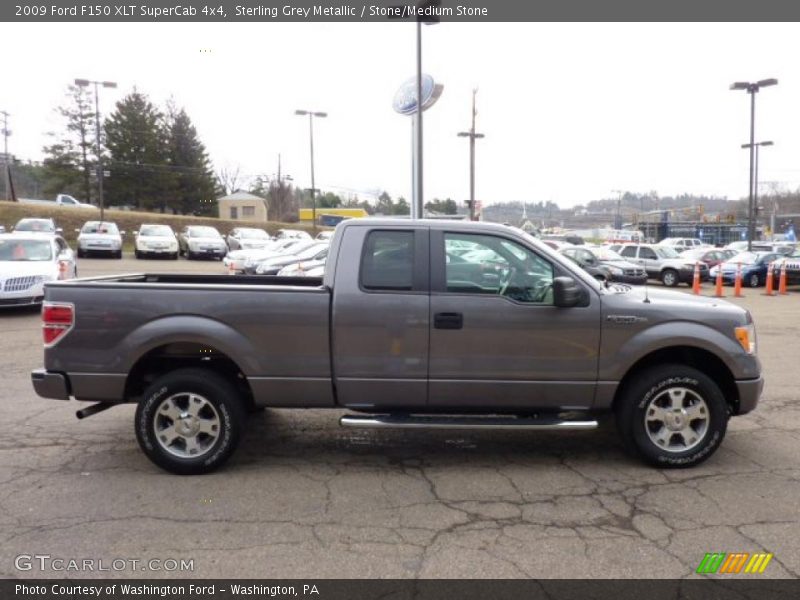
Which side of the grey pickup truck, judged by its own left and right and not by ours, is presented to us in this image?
right

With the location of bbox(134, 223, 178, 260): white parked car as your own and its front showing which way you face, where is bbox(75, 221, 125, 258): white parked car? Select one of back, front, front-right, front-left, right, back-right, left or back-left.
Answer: right

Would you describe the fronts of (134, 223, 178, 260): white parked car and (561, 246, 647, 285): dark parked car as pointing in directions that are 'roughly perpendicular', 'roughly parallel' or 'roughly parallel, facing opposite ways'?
roughly parallel

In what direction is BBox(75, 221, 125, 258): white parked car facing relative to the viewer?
toward the camera

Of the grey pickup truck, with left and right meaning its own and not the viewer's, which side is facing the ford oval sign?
left

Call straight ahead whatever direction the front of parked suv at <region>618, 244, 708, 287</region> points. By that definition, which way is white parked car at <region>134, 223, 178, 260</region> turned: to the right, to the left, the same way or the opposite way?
the same way

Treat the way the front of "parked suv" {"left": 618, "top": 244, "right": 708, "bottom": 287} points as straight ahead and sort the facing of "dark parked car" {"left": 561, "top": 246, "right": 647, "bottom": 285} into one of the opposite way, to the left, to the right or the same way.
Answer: the same way

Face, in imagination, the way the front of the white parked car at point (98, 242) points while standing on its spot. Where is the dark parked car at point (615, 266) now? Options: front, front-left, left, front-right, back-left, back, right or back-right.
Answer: front-left

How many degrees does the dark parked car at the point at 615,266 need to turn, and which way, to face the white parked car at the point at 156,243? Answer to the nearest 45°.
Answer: approximately 135° to its right

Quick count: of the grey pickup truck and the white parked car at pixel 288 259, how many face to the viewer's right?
1

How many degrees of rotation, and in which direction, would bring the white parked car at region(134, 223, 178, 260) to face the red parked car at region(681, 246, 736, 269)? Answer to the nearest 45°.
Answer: approximately 45° to its left

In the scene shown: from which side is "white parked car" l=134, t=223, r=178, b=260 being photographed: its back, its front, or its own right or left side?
front
